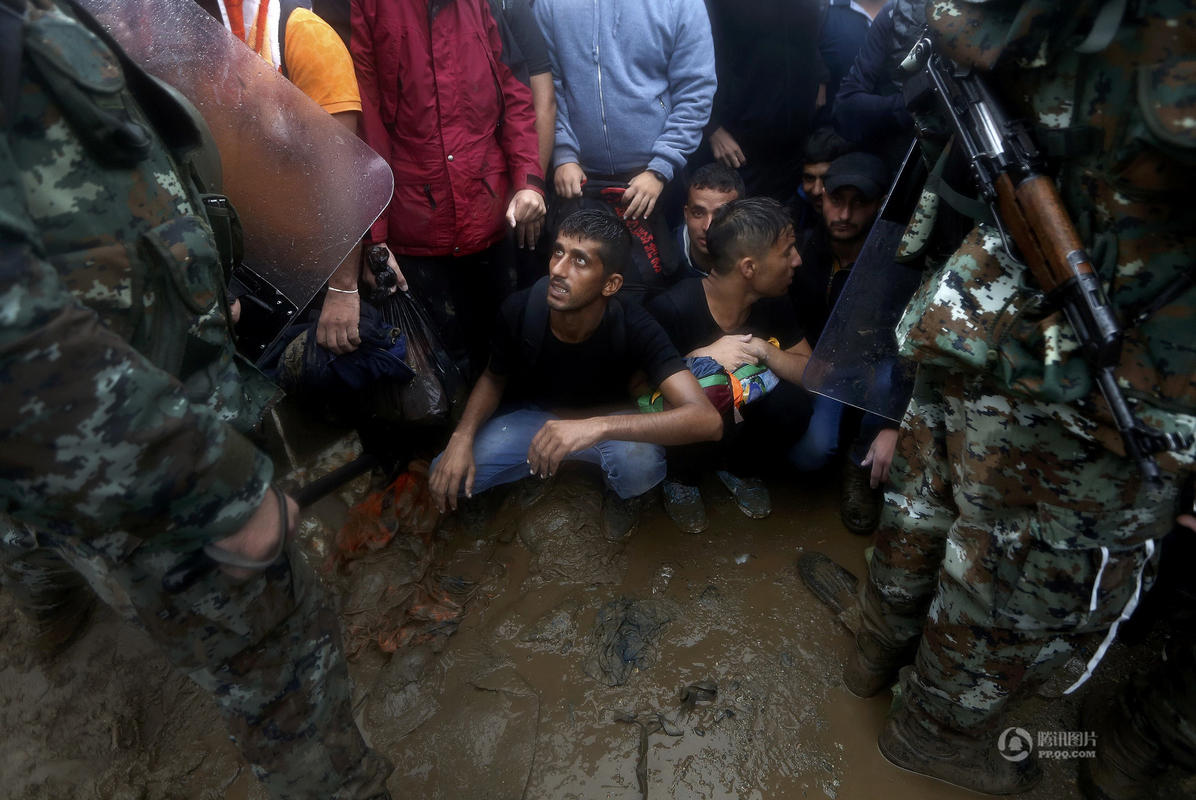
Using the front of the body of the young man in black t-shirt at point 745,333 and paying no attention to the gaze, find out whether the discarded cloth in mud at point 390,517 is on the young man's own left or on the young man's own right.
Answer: on the young man's own right

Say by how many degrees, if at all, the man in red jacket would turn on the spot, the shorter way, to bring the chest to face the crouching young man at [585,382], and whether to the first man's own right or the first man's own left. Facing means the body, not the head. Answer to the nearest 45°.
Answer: approximately 45° to the first man's own left

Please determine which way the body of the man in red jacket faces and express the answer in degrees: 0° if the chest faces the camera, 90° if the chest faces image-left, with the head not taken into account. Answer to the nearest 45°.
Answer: approximately 0°

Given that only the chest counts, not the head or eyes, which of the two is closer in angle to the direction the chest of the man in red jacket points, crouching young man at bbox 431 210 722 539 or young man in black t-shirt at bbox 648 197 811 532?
the crouching young man

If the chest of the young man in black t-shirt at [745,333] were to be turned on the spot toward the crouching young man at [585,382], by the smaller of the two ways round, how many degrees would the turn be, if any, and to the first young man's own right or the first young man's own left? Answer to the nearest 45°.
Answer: approximately 90° to the first young man's own right

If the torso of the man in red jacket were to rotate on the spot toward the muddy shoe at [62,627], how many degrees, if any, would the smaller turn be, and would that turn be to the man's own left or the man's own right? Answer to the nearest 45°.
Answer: approximately 45° to the man's own right

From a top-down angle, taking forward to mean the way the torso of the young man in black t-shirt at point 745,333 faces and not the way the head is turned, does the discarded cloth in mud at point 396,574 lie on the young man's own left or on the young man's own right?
on the young man's own right

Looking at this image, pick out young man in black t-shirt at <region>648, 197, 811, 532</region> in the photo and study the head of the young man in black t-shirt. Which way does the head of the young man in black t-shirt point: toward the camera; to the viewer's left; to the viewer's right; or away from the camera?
to the viewer's right

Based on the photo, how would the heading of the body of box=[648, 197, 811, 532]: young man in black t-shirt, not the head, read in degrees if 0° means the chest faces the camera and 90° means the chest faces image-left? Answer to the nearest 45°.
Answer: approximately 315°
